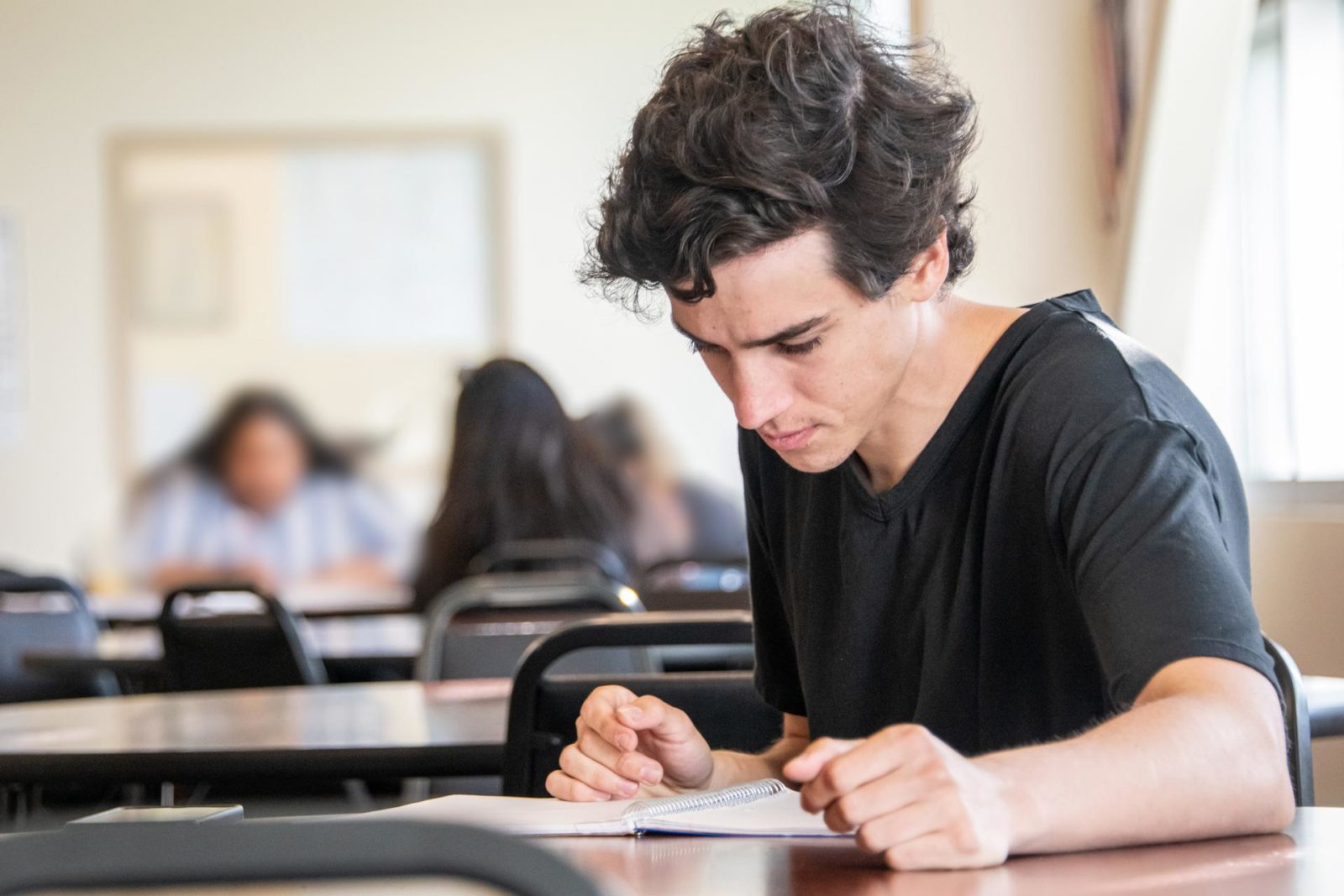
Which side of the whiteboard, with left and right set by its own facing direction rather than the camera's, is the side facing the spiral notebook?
front

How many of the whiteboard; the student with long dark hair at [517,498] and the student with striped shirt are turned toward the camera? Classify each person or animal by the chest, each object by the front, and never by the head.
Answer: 2

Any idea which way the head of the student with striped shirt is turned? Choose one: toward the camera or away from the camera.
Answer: toward the camera

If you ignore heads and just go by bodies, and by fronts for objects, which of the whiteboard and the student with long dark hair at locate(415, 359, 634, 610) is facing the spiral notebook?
the whiteboard

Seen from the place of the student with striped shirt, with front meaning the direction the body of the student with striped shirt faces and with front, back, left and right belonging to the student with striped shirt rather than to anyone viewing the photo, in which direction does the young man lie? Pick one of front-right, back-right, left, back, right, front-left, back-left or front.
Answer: front

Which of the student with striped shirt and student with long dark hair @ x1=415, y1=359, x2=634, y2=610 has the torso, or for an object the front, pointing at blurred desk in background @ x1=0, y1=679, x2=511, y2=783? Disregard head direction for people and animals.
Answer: the student with striped shirt

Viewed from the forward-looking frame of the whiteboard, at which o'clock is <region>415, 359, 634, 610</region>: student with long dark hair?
The student with long dark hair is roughly at 12 o'clock from the whiteboard.

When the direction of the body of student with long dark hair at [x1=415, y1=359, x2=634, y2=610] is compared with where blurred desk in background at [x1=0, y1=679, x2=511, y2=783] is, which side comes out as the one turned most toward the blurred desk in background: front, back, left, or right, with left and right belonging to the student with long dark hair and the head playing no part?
back

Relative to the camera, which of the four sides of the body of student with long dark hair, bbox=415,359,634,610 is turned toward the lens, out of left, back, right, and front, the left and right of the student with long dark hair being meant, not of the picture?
back

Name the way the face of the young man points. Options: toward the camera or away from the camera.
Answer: toward the camera

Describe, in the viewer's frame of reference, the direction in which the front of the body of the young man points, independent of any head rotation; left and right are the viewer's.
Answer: facing the viewer and to the left of the viewer

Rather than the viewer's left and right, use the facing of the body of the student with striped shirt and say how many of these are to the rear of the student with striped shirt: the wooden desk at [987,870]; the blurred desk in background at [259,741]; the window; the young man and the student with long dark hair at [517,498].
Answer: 0

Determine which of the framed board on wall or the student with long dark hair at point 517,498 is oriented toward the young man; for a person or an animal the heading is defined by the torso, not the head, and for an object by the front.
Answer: the framed board on wall

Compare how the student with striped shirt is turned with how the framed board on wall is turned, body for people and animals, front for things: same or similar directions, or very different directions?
same or similar directions

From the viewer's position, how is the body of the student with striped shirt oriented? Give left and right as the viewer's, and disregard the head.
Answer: facing the viewer

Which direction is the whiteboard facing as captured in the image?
toward the camera

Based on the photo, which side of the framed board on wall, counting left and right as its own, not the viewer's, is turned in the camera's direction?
front

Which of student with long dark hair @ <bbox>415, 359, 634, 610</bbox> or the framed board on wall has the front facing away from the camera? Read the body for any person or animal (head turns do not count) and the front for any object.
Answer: the student with long dark hair

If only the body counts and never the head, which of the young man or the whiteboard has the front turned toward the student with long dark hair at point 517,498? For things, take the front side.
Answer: the whiteboard
